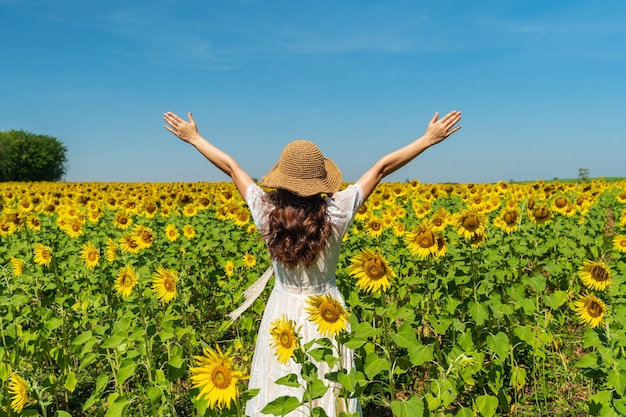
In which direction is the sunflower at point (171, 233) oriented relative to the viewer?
toward the camera

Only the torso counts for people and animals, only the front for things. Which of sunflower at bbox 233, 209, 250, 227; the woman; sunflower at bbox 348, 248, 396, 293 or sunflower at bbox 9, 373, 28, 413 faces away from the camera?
the woman

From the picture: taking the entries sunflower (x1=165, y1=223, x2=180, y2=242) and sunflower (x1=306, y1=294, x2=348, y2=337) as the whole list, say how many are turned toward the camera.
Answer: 2

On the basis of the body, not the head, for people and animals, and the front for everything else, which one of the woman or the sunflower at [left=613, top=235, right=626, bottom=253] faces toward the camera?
the sunflower

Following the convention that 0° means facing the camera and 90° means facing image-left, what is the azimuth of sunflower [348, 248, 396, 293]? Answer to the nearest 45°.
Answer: approximately 0°

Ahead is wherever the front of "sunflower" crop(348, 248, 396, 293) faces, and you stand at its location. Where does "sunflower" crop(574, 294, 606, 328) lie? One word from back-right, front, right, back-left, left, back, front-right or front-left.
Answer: back-left

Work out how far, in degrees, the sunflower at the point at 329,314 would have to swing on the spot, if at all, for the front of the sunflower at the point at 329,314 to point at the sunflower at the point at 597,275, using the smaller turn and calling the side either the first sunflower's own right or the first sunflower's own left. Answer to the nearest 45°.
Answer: approximately 135° to the first sunflower's own left

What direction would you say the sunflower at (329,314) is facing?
toward the camera

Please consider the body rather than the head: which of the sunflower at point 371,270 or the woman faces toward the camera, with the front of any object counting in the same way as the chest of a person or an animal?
the sunflower

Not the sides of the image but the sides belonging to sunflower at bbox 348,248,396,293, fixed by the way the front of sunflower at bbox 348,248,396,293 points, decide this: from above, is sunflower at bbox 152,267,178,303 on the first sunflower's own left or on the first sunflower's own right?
on the first sunflower's own right

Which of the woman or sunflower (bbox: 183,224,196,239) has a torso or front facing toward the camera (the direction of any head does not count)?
the sunflower

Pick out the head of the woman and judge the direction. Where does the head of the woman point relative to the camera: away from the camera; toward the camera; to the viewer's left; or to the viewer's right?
away from the camera

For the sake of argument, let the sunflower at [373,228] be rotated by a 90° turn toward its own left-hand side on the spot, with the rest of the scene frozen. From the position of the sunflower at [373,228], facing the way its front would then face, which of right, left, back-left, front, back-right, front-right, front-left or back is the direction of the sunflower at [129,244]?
back-right

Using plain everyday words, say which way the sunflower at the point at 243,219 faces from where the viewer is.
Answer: facing the viewer
